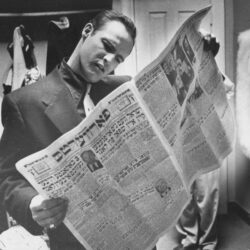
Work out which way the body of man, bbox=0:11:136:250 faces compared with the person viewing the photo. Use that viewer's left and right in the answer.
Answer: facing the viewer and to the right of the viewer

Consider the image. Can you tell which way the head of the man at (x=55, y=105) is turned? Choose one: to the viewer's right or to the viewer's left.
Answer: to the viewer's right
